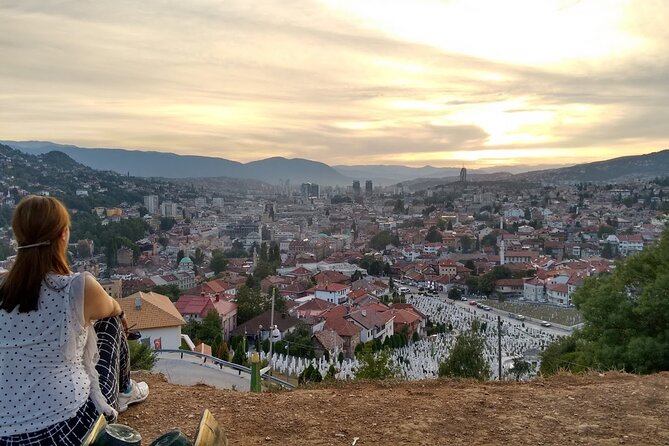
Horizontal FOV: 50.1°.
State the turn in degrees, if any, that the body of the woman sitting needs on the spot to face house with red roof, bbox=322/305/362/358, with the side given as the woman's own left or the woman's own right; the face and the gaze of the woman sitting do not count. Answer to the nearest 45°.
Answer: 0° — they already face it

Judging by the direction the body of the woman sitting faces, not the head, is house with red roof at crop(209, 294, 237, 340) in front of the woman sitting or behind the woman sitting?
in front

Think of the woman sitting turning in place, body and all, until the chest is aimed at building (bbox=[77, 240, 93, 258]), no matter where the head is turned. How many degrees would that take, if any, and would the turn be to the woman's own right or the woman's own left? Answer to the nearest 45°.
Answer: approximately 45° to the woman's own left

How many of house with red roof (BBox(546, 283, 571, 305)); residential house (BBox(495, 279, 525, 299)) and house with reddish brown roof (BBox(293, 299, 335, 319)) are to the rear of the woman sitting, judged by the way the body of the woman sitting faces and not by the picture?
0

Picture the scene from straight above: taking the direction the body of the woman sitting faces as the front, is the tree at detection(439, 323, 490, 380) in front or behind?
in front

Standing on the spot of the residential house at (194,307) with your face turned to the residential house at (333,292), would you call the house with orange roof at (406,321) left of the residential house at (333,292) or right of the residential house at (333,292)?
right

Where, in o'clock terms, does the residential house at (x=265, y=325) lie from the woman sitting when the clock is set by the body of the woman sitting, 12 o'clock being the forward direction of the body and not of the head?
The residential house is roughly at 11 o'clock from the woman sitting.

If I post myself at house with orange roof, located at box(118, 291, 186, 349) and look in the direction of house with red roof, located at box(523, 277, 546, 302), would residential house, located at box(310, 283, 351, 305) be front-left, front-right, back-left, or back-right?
front-left

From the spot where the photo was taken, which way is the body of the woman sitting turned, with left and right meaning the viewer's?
facing away from the viewer and to the right of the viewer

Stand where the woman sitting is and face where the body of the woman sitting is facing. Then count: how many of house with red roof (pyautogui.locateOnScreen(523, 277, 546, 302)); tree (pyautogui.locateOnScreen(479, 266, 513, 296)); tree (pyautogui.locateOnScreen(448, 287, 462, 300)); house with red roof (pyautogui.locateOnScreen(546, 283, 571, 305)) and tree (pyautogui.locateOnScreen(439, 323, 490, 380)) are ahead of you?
5

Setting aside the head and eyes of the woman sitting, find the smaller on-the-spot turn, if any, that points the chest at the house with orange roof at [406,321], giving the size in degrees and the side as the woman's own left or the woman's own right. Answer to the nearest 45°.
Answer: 0° — they already face it

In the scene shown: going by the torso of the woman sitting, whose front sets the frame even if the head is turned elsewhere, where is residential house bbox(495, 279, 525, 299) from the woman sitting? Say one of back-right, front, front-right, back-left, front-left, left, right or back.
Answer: front

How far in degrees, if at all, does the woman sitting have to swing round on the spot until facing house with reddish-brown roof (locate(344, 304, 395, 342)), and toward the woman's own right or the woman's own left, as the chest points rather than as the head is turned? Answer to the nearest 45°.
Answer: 0° — they already face it

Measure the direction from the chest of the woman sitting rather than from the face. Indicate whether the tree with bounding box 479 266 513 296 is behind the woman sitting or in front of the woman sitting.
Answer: in front

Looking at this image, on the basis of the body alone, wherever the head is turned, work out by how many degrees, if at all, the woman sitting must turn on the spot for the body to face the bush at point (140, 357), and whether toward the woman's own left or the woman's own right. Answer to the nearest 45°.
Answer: approximately 45° to the woman's own left

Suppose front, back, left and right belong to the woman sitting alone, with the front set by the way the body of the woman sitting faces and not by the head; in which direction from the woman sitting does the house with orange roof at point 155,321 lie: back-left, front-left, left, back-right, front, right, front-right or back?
front-left

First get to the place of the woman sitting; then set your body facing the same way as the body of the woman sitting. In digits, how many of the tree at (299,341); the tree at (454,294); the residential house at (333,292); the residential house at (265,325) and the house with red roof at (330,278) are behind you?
0

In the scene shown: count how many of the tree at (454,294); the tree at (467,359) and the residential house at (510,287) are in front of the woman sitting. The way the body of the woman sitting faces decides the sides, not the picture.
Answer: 3
